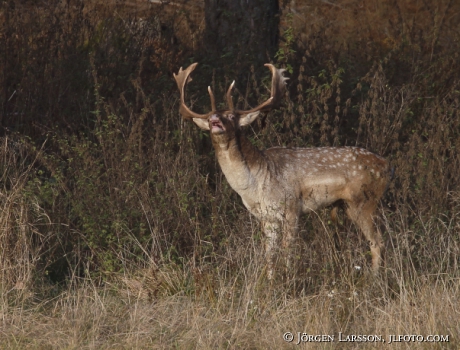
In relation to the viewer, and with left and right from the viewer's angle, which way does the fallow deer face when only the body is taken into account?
facing the viewer and to the left of the viewer

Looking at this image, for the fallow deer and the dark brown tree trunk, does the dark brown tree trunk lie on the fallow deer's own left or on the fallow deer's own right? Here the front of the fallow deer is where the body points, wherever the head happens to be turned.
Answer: on the fallow deer's own right
